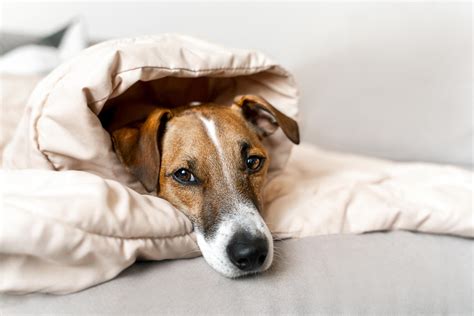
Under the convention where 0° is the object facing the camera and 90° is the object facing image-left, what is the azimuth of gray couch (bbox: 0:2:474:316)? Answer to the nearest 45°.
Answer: approximately 0°
